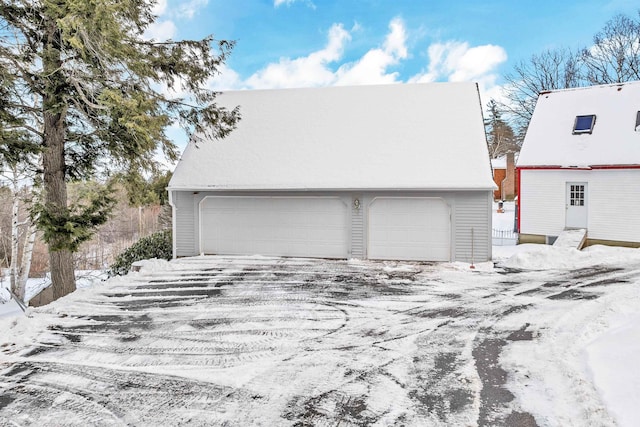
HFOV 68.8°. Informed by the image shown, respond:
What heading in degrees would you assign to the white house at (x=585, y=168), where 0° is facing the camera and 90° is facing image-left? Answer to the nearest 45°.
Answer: approximately 0°

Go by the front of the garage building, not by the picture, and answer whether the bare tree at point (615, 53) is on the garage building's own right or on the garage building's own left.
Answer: on the garage building's own left

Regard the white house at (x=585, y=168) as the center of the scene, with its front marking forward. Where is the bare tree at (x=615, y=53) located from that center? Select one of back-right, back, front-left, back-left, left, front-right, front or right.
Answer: back

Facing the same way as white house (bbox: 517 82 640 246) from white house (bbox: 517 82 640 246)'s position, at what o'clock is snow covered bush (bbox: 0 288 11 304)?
The snow covered bush is roughly at 2 o'clock from the white house.

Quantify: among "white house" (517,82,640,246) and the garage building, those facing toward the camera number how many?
2

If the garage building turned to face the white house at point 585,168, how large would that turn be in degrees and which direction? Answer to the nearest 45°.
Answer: approximately 90° to its left

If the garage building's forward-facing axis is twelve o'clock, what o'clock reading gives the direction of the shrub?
The shrub is roughly at 3 o'clock from the garage building.

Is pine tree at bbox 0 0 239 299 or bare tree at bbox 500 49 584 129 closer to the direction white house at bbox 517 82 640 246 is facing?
the pine tree

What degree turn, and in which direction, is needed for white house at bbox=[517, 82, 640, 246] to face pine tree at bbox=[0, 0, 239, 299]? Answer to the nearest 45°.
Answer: approximately 45° to its right

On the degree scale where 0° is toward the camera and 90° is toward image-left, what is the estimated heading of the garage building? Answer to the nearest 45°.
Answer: approximately 0°

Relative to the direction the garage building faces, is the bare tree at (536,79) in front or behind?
behind

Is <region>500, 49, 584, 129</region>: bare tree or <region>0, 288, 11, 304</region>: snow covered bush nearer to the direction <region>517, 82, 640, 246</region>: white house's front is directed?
the snow covered bush

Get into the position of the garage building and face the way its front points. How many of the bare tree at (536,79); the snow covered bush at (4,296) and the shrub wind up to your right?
2
